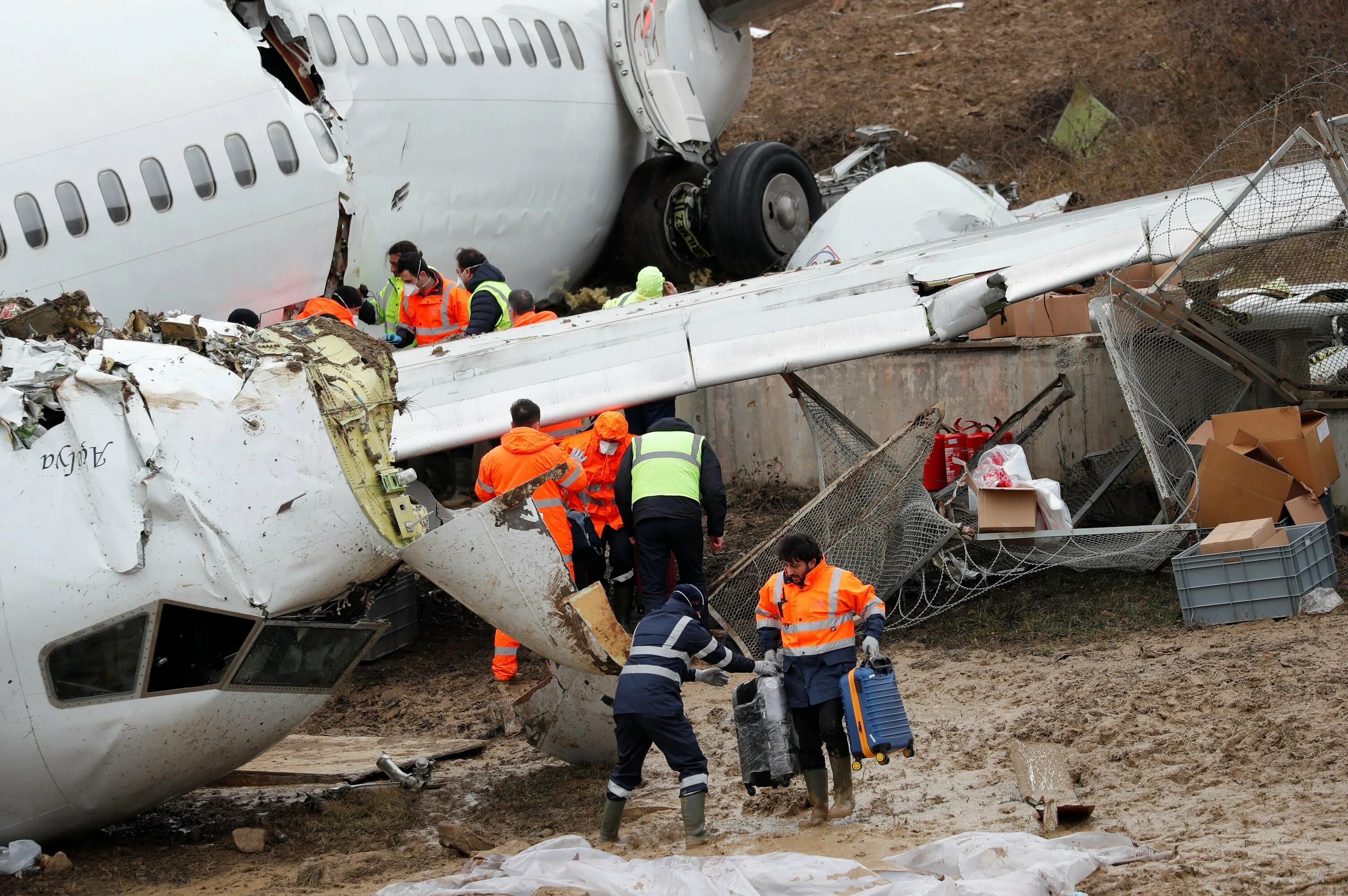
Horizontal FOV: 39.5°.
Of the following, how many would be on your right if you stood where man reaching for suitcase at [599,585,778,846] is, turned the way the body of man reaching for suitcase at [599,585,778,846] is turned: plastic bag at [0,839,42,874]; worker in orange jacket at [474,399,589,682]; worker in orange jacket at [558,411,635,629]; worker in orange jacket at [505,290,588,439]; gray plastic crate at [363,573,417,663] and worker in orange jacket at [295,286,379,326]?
0

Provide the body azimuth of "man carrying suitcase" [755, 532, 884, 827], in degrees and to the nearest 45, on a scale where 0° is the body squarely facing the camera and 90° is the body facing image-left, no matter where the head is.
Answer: approximately 45°

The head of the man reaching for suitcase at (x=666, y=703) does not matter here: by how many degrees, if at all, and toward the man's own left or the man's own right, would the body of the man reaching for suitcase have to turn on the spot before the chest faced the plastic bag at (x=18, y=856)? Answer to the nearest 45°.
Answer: approximately 135° to the man's own left

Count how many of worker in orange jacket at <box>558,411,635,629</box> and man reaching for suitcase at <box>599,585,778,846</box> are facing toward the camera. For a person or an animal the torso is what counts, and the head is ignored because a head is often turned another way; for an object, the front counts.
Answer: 1

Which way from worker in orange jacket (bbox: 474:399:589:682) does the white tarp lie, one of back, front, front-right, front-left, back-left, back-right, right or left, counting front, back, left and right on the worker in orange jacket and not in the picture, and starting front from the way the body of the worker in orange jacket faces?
back

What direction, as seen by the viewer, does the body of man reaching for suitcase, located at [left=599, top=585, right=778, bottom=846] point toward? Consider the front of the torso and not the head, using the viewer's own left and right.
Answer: facing away from the viewer and to the right of the viewer

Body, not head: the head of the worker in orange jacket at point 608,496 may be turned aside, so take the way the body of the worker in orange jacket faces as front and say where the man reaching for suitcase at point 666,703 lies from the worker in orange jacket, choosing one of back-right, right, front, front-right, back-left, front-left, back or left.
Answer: front

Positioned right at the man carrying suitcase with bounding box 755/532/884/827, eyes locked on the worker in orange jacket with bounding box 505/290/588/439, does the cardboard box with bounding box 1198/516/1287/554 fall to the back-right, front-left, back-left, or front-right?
front-right

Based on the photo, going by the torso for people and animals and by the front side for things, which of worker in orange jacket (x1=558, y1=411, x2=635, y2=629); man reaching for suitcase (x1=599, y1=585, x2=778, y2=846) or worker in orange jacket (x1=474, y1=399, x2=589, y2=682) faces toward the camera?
worker in orange jacket (x1=558, y1=411, x2=635, y2=629)

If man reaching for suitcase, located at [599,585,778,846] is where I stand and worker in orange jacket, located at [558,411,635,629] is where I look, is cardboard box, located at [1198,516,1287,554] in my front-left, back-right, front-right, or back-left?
front-right

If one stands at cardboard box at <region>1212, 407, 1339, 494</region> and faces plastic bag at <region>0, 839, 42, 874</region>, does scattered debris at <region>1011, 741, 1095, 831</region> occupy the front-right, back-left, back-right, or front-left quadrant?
front-left

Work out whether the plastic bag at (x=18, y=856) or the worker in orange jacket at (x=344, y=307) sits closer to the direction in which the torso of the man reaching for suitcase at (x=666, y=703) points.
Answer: the worker in orange jacket

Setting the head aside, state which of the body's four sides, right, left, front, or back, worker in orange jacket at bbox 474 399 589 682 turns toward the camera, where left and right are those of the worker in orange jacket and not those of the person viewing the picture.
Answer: back

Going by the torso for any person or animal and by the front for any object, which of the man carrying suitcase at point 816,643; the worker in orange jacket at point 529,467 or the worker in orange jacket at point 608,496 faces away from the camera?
the worker in orange jacket at point 529,467

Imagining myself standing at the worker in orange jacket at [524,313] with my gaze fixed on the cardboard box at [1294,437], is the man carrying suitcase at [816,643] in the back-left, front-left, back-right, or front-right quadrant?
front-right

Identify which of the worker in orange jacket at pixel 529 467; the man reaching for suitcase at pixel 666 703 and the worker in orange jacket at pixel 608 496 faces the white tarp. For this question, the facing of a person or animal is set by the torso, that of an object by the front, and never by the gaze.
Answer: the worker in orange jacket at pixel 608 496

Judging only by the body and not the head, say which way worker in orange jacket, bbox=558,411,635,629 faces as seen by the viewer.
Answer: toward the camera

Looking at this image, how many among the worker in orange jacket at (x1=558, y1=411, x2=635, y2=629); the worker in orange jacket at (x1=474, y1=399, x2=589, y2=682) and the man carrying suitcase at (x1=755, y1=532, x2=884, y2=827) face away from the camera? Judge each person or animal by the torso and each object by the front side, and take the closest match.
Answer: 1

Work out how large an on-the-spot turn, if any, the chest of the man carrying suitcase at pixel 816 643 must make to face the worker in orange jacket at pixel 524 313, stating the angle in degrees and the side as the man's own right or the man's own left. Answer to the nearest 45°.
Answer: approximately 135° to the man's own right
